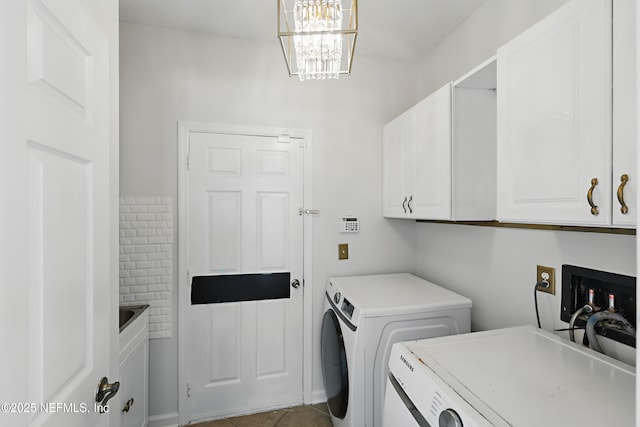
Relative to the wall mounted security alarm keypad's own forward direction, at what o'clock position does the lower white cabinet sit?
The lower white cabinet is roughly at 2 o'clock from the wall mounted security alarm keypad.

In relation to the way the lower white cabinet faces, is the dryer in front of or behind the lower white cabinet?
in front

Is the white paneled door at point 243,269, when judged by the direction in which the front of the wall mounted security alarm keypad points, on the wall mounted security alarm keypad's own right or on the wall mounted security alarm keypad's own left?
on the wall mounted security alarm keypad's own right

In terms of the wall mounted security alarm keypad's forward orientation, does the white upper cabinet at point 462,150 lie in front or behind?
in front

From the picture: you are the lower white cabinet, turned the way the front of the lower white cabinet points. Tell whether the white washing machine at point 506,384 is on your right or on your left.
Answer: on your right

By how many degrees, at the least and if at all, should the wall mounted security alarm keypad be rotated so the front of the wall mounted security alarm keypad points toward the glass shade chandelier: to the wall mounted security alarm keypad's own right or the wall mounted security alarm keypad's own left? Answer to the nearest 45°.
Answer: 0° — it already faces it

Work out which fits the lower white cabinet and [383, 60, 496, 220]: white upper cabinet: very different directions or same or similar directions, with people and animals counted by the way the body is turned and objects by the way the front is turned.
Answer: very different directions

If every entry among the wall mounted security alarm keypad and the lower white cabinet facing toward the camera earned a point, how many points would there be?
1

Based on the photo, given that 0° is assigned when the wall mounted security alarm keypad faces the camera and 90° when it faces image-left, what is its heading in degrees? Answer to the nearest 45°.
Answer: approximately 0°

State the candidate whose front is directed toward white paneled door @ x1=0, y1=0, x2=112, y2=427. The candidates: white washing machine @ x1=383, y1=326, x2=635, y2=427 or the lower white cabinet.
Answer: the white washing machine
